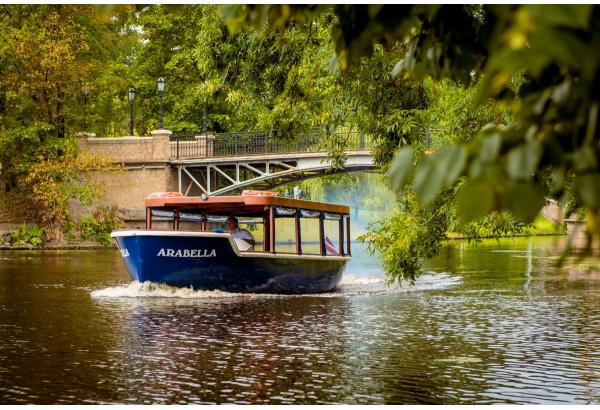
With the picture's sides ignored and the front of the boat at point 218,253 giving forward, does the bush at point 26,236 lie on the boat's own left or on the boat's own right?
on the boat's own right

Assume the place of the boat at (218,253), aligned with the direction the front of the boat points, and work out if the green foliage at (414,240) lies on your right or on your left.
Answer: on your left

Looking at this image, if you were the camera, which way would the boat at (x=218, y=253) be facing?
facing the viewer and to the left of the viewer

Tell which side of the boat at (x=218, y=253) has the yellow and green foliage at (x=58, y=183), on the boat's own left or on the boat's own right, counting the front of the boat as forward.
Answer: on the boat's own right
